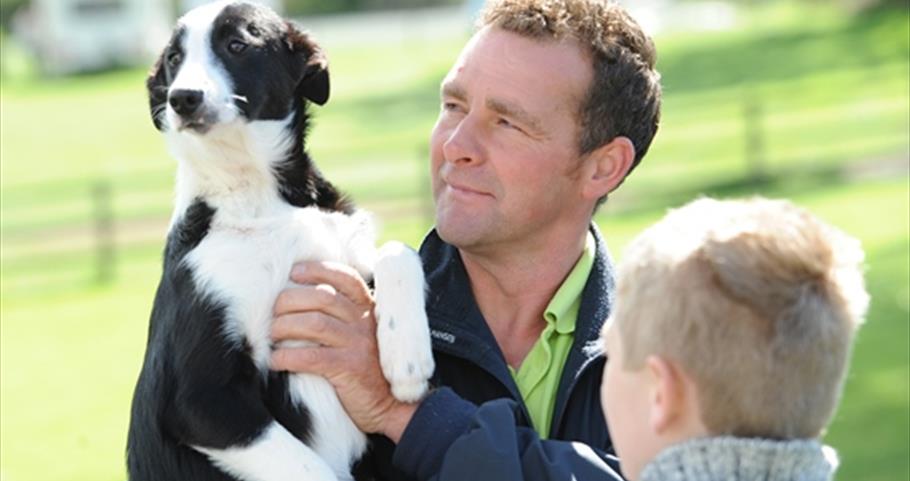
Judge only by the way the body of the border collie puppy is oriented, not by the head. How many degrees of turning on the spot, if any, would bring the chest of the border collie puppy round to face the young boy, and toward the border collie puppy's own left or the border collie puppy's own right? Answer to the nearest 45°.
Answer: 0° — it already faces them

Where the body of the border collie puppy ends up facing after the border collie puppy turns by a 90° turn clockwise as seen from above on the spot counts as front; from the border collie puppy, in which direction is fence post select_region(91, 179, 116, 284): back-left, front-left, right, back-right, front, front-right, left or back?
back-right

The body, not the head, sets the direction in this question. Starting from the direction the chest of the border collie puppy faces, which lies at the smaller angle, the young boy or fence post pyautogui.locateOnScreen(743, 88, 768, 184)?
the young boy

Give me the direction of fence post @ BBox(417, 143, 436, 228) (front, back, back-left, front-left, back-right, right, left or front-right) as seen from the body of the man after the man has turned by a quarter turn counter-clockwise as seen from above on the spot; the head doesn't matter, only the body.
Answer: back-left

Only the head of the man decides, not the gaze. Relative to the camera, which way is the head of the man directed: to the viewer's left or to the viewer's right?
to the viewer's left

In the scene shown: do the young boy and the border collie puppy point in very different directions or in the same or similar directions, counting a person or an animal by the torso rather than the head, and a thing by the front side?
very different directions

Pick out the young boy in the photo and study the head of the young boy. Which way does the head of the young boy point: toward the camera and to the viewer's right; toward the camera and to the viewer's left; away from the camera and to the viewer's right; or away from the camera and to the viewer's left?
away from the camera and to the viewer's left

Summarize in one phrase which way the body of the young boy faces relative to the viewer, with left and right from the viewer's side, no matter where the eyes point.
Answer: facing away from the viewer and to the left of the viewer

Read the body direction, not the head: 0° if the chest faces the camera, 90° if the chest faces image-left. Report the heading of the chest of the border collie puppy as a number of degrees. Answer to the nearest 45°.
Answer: approximately 315°

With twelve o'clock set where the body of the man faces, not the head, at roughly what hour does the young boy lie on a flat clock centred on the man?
The young boy is roughly at 10 o'clock from the man.
